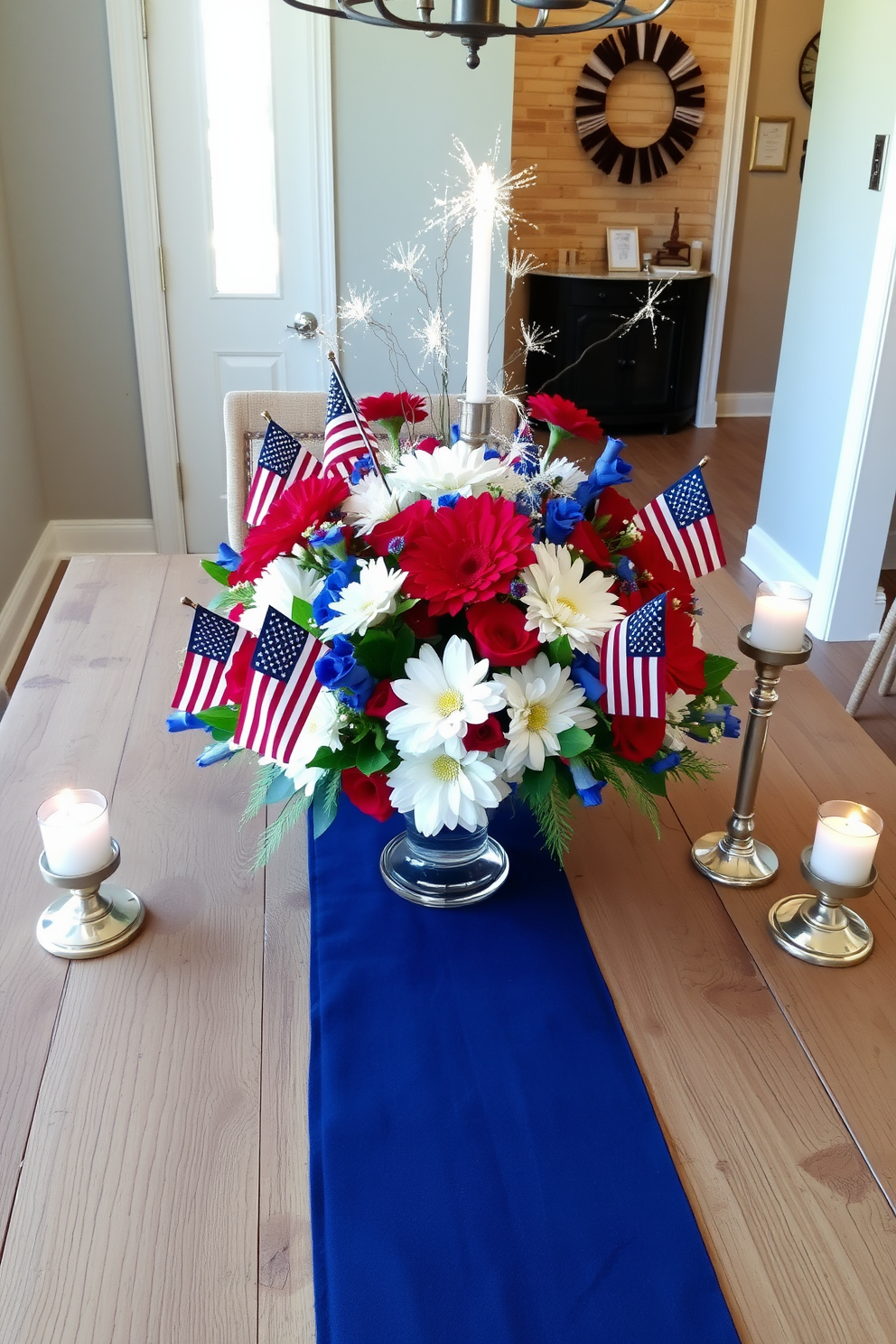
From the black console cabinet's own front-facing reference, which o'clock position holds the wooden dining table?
The wooden dining table is roughly at 12 o'clock from the black console cabinet.

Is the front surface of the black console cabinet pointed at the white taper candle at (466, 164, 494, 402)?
yes

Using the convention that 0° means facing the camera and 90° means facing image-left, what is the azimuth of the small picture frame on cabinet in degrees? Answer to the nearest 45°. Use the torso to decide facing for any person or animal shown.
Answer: approximately 0°

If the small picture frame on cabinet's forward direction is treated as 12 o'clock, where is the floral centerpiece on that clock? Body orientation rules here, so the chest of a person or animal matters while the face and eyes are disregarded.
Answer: The floral centerpiece is roughly at 12 o'clock from the small picture frame on cabinet.

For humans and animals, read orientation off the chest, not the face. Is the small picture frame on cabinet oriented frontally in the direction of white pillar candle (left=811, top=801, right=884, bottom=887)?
yes

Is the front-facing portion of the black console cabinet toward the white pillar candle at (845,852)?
yes

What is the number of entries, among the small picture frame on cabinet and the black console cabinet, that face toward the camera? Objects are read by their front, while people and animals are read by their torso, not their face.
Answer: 2

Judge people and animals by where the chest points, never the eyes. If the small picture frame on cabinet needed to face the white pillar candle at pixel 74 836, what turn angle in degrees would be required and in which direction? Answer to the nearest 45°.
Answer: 0° — it already faces it
